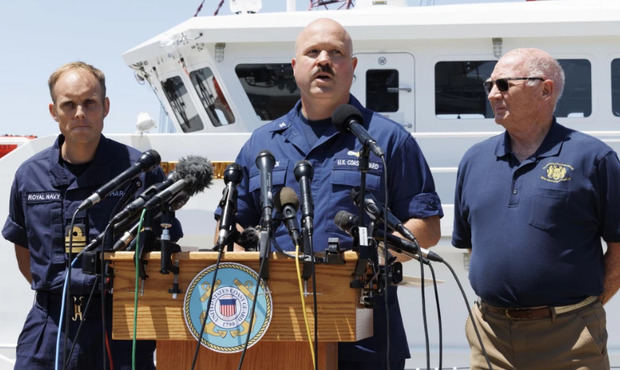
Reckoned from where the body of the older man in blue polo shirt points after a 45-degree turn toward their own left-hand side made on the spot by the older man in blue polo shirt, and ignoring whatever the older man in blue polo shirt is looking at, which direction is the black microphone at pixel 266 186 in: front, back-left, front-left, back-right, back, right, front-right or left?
front-right

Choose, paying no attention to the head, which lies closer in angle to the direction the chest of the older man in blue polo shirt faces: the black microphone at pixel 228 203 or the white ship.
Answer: the black microphone

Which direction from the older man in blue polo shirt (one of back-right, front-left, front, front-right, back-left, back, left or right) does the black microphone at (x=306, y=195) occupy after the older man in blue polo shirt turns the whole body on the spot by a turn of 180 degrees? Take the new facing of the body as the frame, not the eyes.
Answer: back

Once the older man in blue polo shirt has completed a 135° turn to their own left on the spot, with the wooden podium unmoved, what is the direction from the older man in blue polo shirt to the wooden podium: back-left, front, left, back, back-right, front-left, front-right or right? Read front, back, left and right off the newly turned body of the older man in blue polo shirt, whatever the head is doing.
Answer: back-right

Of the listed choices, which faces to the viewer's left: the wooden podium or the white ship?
the white ship

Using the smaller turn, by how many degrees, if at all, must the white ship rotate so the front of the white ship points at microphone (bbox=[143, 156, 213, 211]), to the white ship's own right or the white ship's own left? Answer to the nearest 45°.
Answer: approximately 90° to the white ship's own left

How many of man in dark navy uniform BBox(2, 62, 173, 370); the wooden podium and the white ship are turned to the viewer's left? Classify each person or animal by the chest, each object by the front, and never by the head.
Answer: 1

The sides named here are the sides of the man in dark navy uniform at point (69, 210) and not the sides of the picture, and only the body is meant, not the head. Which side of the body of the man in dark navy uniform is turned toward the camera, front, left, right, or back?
front

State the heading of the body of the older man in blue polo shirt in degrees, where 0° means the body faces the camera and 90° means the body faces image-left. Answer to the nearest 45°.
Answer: approximately 45°

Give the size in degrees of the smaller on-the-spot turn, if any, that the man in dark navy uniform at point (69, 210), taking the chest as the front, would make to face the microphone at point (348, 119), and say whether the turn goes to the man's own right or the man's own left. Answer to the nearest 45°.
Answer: approximately 45° to the man's own left

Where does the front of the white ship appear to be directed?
to the viewer's left

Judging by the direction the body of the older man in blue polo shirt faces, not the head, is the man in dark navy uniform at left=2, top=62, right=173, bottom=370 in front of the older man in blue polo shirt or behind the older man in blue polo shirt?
in front

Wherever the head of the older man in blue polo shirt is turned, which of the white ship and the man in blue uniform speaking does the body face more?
the man in blue uniform speaking

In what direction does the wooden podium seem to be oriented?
toward the camera
